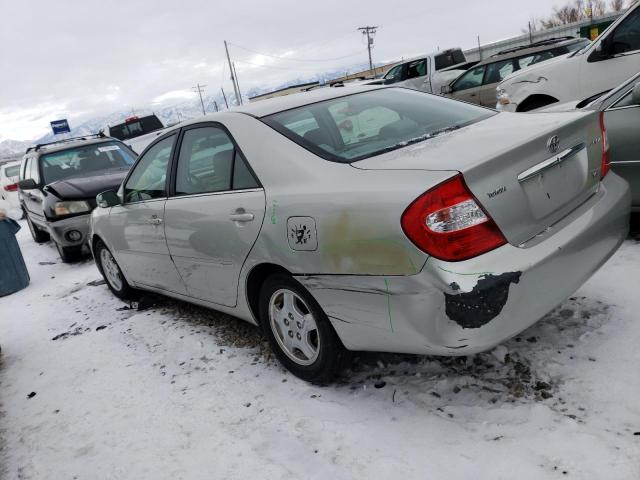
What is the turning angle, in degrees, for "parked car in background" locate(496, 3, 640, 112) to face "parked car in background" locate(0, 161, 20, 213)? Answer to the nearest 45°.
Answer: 0° — it already faces it

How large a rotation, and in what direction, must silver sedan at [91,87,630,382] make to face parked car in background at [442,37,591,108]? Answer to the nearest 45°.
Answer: approximately 45° to its right

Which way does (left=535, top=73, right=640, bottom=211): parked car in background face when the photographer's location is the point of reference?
facing to the left of the viewer

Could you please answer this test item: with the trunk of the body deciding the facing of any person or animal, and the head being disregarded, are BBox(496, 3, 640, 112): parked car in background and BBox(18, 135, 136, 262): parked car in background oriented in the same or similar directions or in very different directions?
very different directions

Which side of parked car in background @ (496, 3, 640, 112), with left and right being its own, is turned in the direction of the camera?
left

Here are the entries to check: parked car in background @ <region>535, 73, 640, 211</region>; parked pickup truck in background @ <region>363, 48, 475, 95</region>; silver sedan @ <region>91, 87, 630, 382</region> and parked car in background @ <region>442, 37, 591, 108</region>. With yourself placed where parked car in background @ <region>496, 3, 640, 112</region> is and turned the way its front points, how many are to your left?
2

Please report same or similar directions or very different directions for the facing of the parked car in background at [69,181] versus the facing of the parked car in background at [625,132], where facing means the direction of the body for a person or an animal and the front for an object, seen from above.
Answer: very different directions
